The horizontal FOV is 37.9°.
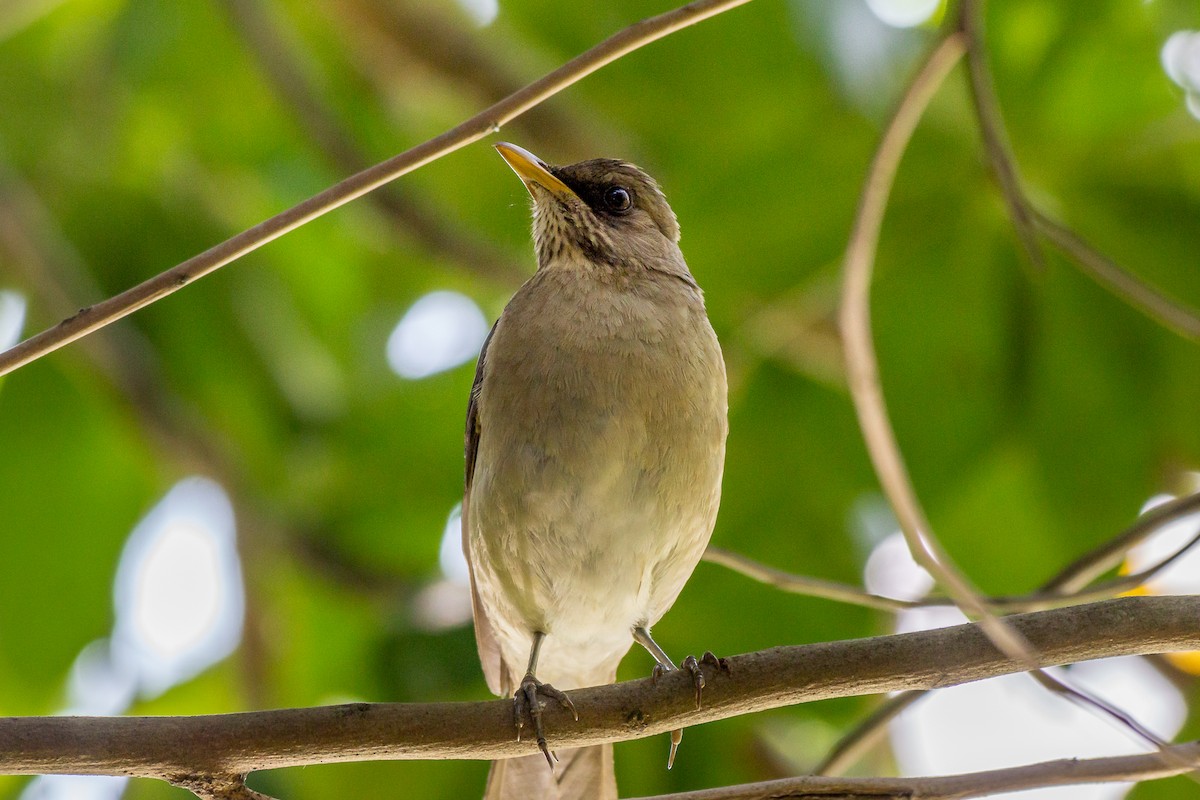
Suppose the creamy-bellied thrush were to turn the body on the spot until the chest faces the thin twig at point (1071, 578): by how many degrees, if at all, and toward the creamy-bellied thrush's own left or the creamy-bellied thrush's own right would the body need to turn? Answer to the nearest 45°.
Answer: approximately 90° to the creamy-bellied thrush's own left

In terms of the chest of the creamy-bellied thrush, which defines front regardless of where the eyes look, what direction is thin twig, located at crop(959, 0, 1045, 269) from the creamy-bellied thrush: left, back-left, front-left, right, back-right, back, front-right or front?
back-left

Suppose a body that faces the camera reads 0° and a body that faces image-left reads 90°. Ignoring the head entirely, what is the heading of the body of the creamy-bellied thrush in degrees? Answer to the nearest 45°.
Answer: approximately 0°

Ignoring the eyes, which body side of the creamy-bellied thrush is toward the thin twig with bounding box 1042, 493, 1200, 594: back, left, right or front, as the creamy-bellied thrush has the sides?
left
